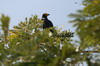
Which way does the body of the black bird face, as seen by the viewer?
to the viewer's left
